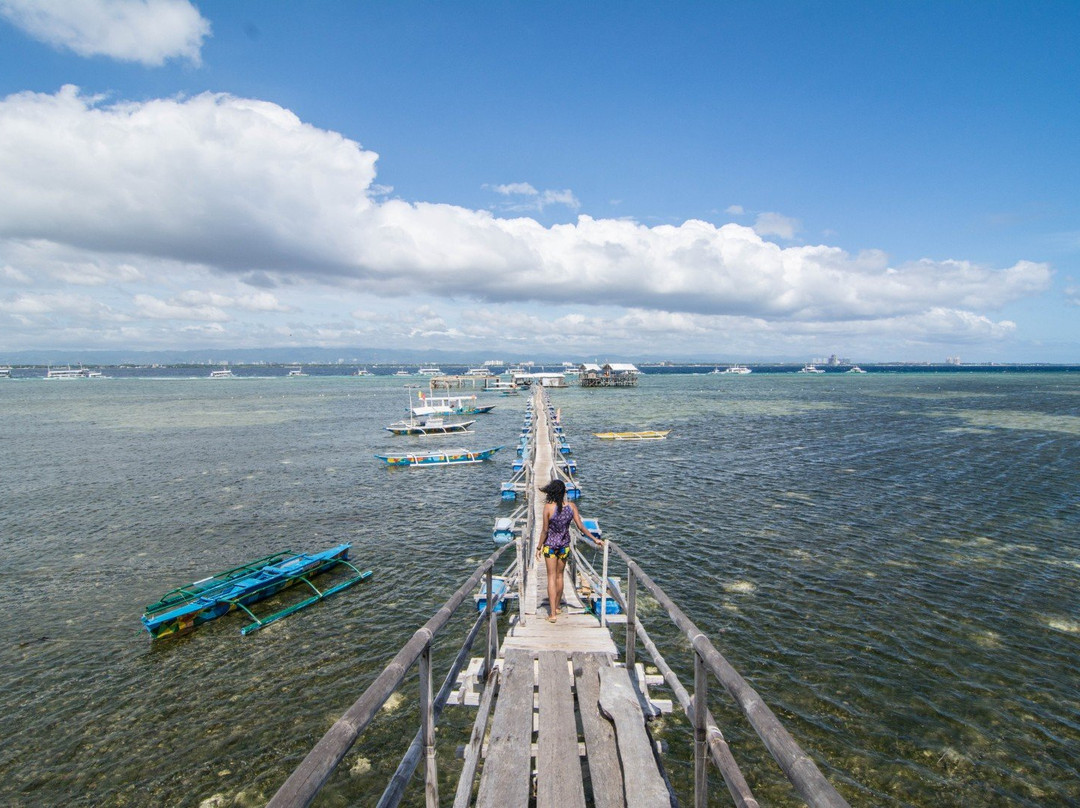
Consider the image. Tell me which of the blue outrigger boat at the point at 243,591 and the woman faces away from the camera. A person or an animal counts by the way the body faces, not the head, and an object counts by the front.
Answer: the woman

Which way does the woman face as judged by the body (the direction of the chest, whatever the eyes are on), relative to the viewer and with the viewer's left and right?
facing away from the viewer

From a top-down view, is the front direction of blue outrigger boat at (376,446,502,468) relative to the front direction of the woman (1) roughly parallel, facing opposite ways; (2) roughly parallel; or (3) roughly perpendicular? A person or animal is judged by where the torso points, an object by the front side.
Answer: roughly perpendicular

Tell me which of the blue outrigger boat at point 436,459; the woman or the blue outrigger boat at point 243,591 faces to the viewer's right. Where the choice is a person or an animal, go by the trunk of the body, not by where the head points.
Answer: the blue outrigger boat at point 436,459

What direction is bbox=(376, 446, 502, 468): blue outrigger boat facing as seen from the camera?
to the viewer's right

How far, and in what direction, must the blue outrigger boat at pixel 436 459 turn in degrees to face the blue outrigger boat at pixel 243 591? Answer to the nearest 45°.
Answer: approximately 90° to its right

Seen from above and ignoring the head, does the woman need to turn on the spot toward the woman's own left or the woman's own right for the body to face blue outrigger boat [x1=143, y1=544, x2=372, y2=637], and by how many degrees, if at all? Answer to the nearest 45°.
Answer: approximately 45° to the woman's own left

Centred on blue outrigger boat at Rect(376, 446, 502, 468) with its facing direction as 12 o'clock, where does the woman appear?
The woman is roughly at 3 o'clock from the blue outrigger boat.

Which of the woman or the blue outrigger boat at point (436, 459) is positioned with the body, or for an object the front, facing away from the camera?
the woman

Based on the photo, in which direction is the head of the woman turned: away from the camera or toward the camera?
away from the camera
